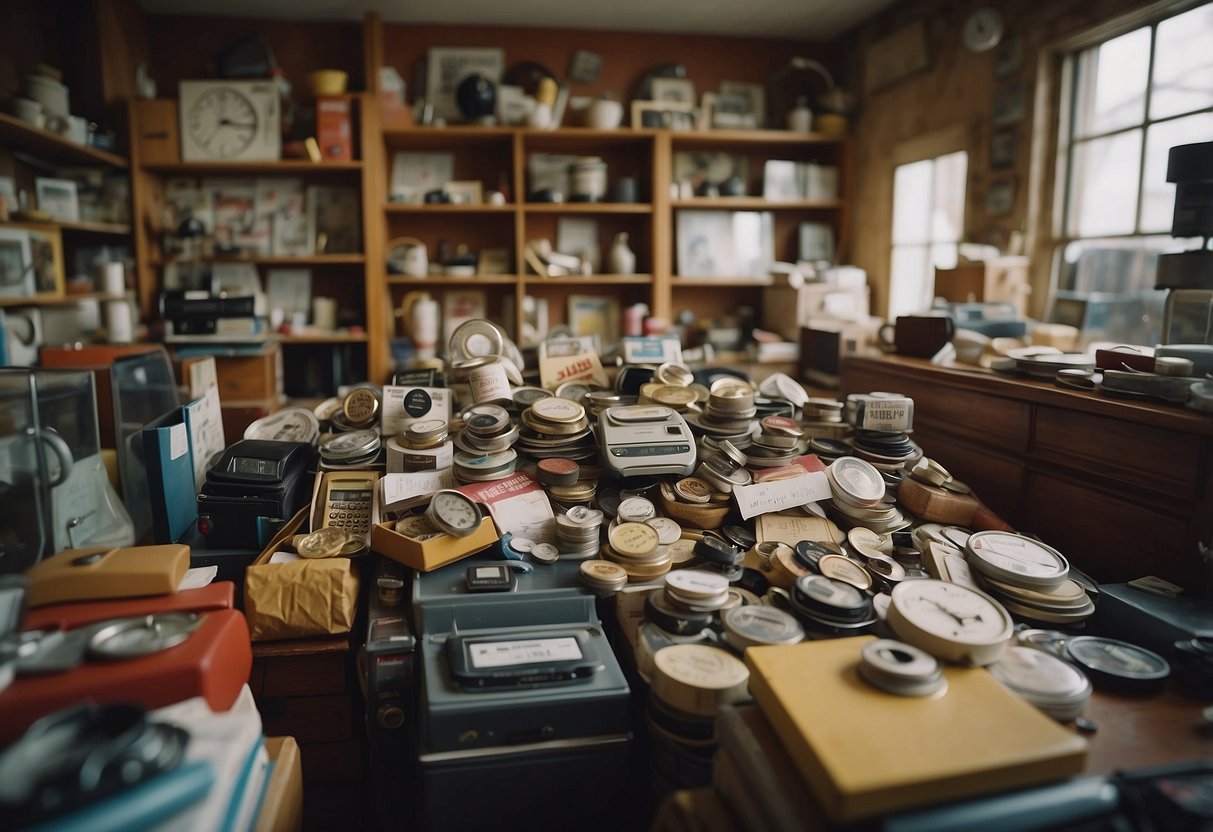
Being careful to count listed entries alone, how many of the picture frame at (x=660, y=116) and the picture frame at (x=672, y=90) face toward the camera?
2

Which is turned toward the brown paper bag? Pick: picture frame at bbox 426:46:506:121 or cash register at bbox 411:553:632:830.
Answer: the picture frame

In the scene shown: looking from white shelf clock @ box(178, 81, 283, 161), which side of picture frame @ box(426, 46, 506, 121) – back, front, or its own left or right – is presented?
right

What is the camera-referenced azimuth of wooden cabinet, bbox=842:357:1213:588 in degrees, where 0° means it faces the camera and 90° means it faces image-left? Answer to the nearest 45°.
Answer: approximately 45°

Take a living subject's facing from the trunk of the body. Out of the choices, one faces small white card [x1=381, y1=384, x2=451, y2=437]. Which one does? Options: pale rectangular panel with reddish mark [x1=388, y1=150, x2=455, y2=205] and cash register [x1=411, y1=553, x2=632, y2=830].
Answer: the pale rectangular panel with reddish mark

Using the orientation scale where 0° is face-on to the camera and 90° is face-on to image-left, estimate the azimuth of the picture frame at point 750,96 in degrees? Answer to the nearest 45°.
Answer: approximately 0°

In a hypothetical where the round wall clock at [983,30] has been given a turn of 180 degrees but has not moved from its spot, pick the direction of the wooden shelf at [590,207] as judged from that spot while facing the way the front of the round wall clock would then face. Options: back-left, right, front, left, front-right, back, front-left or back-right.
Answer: back-left

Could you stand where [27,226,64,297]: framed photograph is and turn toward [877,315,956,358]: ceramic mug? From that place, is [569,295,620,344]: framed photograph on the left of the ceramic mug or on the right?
left

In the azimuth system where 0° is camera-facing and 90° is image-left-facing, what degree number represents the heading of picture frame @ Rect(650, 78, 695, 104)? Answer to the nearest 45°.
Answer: approximately 0°
